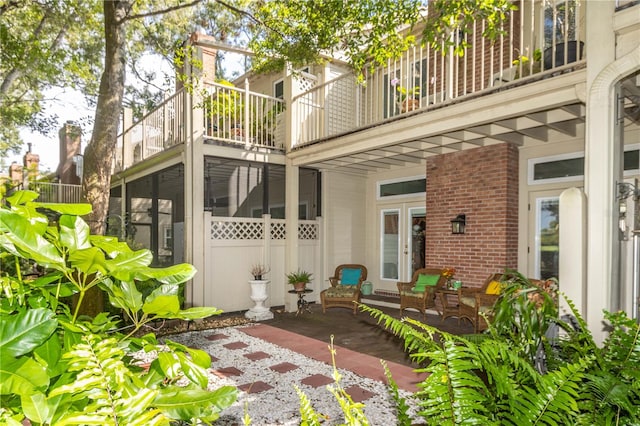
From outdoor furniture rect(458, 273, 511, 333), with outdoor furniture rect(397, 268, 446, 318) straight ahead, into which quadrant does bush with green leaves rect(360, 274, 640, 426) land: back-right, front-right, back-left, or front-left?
back-left

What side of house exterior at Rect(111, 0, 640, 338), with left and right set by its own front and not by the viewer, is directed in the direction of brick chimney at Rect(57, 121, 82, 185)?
right

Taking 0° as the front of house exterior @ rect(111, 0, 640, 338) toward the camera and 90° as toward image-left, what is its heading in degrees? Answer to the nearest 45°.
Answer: approximately 45°

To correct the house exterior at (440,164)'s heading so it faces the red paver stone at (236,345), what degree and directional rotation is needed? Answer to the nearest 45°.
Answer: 0° — it already faces it

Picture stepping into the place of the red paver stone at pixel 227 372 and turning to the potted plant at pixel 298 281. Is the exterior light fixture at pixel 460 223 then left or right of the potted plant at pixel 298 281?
right

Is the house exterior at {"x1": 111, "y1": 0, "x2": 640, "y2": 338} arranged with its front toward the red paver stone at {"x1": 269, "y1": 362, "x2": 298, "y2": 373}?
yes
